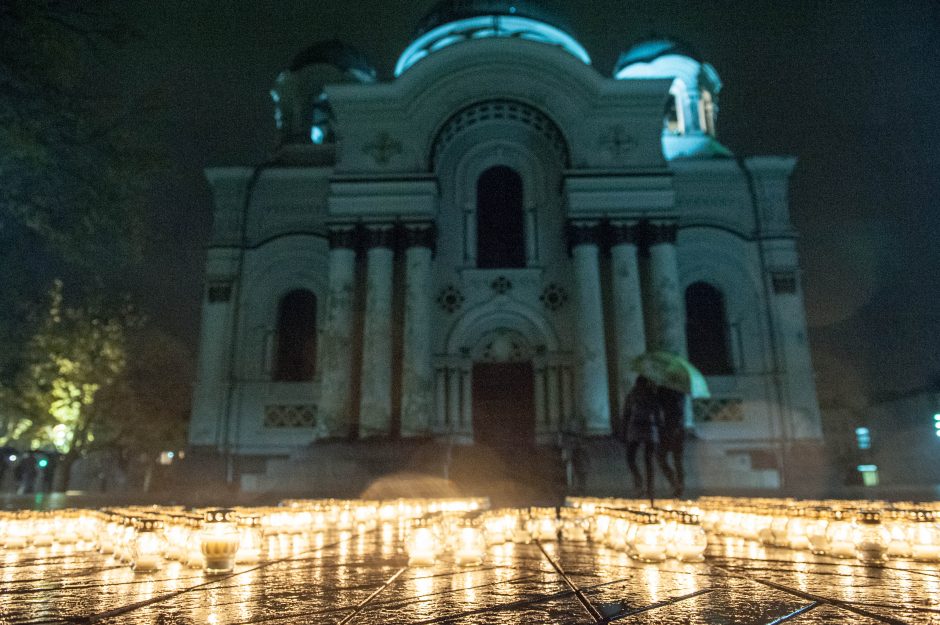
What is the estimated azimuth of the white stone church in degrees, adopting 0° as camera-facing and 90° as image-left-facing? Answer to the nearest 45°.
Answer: approximately 0°

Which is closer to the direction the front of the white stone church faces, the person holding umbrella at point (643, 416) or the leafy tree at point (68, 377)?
the person holding umbrella

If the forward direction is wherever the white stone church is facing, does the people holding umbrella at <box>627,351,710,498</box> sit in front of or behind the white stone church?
in front

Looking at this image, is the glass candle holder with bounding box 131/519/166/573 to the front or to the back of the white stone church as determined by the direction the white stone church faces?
to the front

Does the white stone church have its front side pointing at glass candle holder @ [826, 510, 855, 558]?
yes

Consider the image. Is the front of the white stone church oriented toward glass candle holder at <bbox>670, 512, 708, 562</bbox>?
yes

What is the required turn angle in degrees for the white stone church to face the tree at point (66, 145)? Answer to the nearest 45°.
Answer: approximately 45° to its right

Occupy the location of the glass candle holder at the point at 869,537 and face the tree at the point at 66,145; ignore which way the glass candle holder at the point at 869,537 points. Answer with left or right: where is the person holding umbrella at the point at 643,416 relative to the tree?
right

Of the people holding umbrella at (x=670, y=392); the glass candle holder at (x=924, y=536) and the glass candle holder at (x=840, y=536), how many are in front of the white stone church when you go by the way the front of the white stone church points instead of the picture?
3

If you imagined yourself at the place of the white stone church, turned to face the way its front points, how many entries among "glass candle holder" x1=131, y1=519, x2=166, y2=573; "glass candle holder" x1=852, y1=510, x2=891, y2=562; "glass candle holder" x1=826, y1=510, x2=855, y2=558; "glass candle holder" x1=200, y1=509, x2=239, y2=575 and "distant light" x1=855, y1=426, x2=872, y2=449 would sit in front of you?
4

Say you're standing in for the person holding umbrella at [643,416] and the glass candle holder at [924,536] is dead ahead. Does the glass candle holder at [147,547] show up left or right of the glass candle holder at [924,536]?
right

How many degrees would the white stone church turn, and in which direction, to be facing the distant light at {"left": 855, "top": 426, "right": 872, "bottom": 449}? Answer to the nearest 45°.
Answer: approximately 135° to its left

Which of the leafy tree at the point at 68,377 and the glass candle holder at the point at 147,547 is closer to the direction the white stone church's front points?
the glass candle holder

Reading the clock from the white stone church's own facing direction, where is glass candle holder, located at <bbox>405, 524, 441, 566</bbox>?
The glass candle holder is roughly at 12 o'clock from the white stone church.
